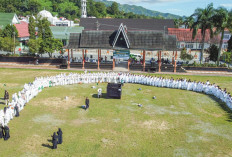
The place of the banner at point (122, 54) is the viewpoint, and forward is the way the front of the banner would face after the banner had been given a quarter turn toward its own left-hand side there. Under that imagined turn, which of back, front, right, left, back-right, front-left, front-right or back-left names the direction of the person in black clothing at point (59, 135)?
right

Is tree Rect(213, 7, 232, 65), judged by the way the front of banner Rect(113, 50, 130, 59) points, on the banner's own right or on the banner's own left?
on the banner's own left

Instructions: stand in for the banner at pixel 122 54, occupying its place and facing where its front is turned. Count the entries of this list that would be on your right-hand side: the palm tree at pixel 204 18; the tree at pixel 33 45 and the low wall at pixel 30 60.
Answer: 2

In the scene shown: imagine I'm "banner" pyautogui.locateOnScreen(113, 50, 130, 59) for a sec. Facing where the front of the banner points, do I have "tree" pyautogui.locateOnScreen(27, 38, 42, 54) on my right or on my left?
on my right

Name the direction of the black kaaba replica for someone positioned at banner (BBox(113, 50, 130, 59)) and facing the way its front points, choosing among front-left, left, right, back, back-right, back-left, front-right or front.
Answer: front

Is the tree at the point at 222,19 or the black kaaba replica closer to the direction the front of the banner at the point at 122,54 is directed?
the black kaaba replica

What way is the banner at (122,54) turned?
toward the camera

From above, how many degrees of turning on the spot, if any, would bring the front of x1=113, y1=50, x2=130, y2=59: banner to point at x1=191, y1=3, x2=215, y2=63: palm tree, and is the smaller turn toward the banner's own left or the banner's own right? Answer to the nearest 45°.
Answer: approximately 90° to the banner's own left

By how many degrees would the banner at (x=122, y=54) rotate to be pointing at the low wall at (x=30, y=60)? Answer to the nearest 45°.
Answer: approximately 90° to its right

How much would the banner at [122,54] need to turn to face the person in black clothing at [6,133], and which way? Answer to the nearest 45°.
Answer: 0° — it already faces them

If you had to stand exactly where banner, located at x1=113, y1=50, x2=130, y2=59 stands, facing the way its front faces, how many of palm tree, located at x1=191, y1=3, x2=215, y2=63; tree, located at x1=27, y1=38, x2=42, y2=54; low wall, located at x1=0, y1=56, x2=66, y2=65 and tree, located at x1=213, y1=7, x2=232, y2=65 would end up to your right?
2

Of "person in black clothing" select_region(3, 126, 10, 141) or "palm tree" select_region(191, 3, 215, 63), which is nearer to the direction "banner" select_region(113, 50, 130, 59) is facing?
the person in black clothing

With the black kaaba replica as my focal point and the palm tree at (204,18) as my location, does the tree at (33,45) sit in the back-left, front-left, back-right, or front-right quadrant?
front-right
